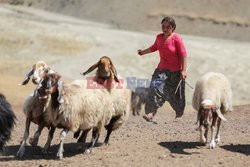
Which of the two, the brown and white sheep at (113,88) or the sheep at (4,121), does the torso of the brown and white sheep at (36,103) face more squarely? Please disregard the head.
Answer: the sheep

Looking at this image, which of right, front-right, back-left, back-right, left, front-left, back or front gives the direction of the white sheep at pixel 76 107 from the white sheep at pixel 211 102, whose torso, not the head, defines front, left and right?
front-right

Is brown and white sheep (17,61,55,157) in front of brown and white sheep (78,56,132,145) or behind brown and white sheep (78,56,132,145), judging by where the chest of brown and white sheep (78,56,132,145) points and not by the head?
in front

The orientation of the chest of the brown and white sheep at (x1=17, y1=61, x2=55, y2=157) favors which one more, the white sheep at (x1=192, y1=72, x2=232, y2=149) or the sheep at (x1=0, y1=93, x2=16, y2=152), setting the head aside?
the sheep

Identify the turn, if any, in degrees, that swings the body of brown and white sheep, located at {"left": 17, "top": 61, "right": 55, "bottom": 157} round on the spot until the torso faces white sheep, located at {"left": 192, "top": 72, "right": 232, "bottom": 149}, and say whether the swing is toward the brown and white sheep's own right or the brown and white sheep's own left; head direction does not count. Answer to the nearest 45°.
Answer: approximately 135° to the brown and white sheep's own left

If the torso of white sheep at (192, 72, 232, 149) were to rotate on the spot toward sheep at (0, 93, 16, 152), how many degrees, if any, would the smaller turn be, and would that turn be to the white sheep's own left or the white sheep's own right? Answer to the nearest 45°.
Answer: approximately 45° to the white sheep's own right

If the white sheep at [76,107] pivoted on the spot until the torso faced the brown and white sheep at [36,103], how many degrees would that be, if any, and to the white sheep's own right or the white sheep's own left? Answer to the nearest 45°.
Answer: approximately 45° to the white sheep's own right

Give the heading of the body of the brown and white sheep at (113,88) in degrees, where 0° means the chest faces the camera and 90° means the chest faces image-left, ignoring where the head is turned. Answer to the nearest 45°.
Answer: approximately 45°
